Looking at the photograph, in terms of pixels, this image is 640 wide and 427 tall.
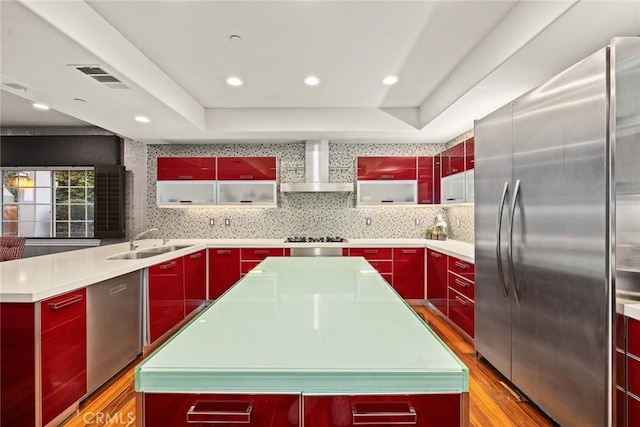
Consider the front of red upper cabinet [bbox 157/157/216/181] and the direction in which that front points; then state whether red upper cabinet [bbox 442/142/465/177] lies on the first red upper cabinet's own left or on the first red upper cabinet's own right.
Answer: on the first red upper cabinet's own left

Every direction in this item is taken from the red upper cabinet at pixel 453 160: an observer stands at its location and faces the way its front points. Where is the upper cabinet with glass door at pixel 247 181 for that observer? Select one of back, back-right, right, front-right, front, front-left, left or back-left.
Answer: front-right

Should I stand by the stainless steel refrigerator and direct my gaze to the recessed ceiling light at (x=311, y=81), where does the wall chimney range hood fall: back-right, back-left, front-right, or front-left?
front-right

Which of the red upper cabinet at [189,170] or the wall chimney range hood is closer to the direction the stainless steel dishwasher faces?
the wall chimney range hood

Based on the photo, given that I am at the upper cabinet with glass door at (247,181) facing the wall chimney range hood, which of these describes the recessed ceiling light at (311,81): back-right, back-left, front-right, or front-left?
front-right

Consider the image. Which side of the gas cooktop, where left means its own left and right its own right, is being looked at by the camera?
front

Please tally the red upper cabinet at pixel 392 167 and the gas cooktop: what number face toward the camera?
2

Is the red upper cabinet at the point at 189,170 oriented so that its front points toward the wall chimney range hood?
no

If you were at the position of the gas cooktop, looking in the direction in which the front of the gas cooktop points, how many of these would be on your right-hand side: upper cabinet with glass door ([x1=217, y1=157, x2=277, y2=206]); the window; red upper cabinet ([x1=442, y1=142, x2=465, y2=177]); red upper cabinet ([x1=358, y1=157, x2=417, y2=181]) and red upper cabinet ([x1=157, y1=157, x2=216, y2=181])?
3

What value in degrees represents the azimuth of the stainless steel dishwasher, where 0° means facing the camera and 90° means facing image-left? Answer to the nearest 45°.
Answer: approximately 315°

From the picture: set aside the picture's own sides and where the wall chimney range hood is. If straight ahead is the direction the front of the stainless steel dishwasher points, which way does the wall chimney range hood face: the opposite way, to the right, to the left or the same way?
to the right

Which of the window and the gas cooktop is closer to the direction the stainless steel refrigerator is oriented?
the window

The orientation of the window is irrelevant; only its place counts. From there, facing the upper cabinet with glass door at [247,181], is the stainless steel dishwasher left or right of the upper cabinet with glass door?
right

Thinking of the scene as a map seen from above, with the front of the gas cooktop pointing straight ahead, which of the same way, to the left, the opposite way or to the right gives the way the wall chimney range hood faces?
the same way

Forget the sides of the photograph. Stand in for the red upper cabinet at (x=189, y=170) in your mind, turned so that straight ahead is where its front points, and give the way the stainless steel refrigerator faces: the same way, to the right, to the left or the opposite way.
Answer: to the right

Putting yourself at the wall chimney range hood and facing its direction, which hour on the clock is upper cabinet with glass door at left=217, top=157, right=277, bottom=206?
The upper cabinet with glass door is roughly at 3 o'clock from the wall chimney range hood.

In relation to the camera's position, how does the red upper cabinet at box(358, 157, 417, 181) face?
facing the viewer

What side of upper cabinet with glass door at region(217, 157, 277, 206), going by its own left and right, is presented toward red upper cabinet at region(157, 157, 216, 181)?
right
